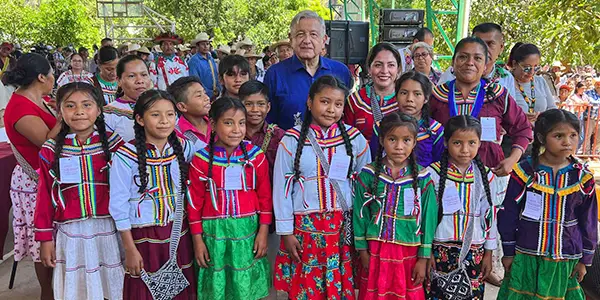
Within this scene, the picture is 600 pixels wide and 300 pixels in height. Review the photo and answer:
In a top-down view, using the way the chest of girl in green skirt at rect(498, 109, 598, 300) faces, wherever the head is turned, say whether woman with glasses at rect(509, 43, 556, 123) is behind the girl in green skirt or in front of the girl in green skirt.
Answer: behind

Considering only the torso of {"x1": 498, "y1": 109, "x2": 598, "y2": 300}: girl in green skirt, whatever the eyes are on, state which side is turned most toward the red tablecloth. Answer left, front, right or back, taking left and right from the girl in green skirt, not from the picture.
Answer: right

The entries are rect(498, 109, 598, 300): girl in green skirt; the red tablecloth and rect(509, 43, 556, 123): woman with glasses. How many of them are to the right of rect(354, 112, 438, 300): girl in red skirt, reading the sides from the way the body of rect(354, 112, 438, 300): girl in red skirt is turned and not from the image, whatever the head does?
1

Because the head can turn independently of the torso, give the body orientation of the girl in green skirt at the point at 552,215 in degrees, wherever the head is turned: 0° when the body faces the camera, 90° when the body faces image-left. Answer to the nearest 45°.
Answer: approximately 0°

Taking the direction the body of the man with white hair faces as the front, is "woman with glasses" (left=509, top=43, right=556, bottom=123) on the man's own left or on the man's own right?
on the man's own left

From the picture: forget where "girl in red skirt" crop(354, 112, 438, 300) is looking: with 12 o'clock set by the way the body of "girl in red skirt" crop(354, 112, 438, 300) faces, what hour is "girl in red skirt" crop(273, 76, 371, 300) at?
"girl in red skirt" crop(273, 76, 371, 300) is roughly at 3 o'clock from "girl in red skirt" crop(354, 112, 438, 300).
